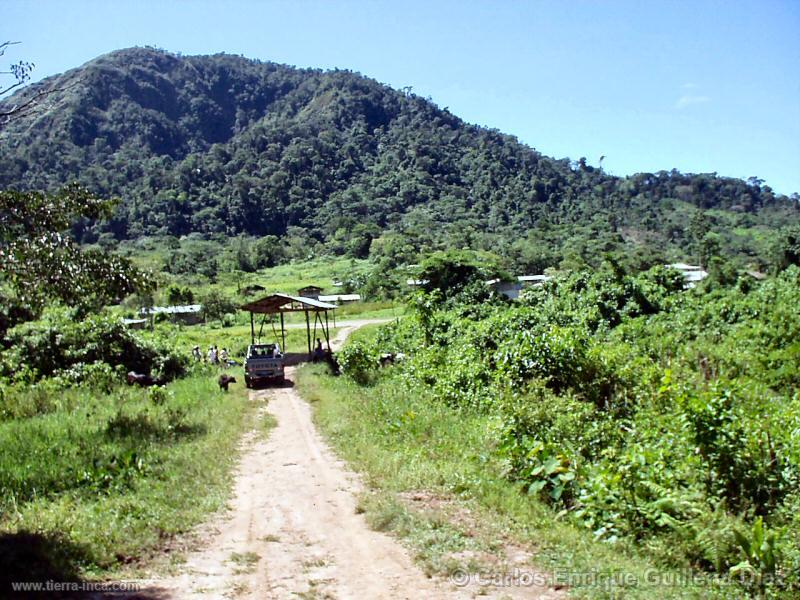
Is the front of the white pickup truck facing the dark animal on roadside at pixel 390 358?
no

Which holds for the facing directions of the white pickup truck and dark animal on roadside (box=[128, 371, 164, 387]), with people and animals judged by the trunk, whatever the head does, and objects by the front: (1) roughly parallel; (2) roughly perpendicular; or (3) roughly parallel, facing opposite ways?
roughly perpendicular
